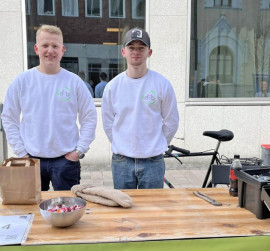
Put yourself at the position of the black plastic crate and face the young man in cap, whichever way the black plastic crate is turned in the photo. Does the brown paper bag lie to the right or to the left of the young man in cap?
left

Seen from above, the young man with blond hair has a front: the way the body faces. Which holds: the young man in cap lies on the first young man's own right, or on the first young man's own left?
on the first young man's own left

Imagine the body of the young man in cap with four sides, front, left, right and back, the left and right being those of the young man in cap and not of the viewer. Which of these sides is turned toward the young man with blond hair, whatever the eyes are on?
right

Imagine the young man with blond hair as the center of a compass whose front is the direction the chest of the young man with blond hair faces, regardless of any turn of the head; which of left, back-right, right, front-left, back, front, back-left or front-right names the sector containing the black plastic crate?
front-left

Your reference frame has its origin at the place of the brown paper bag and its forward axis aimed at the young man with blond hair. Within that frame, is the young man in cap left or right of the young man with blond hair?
right

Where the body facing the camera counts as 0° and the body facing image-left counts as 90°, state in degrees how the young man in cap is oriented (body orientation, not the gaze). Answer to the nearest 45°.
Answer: approximately 0°

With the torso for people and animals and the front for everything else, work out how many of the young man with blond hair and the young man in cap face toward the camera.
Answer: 2

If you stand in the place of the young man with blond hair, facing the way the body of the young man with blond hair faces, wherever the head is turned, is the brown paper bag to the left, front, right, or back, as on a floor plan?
front

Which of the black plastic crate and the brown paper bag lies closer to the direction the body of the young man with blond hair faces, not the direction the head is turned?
the brown paper bag
